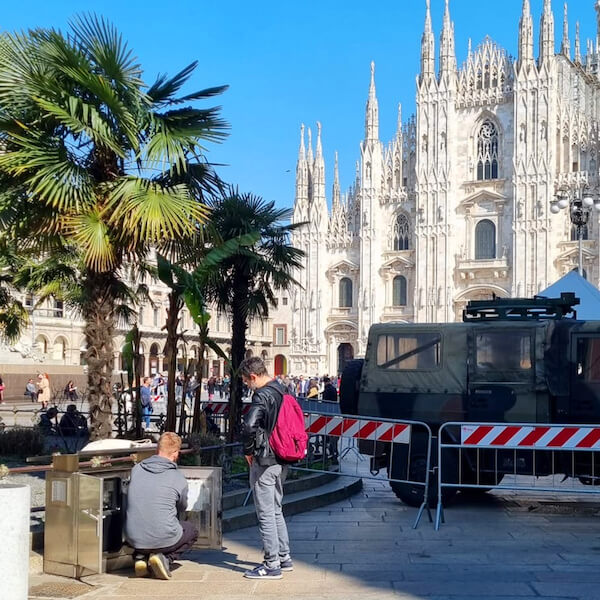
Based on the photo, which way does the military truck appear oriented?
to the viewer's right

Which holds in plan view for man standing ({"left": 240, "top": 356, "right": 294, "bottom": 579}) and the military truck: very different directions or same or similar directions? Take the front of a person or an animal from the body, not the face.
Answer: very different directions

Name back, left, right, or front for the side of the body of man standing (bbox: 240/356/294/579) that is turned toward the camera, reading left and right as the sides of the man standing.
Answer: left

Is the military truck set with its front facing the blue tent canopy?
no

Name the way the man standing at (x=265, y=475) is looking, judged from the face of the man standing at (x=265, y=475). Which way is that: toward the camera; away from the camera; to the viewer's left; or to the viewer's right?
to the viewer's left

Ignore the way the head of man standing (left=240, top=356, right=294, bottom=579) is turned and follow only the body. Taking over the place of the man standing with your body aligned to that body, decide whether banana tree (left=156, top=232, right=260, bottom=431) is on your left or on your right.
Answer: on your right

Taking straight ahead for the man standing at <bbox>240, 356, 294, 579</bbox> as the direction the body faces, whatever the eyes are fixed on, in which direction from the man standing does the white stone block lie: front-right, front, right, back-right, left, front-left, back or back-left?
front-left

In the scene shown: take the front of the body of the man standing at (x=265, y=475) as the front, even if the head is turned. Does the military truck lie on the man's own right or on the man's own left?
on the man's own right

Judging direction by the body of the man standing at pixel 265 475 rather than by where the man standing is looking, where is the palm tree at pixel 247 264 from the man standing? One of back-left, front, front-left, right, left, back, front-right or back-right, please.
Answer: right

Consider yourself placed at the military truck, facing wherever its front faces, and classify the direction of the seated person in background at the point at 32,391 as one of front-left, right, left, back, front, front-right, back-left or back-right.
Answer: back-left

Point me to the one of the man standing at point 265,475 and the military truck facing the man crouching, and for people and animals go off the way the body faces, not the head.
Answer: the man standing

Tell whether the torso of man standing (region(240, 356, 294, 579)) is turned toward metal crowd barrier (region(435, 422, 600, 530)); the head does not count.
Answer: no
